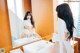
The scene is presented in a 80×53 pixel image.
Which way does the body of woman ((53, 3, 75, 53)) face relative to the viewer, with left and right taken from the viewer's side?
facing away from the viewer and to the left of the viewer

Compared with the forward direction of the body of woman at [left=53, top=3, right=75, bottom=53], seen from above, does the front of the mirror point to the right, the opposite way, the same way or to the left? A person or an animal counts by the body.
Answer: the opposite way

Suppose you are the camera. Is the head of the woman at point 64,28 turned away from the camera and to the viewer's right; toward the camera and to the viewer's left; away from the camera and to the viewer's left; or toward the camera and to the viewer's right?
away from the camera and to the viewer's left

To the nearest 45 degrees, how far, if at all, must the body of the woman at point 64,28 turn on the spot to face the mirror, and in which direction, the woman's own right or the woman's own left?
approximately 45° to the woman's own left

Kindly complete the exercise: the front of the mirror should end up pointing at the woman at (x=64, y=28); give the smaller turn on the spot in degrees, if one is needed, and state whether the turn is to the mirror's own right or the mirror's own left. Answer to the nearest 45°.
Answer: approximately 45° to the mirror's own left

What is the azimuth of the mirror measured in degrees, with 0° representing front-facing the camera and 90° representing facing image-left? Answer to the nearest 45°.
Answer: approximately 315°
